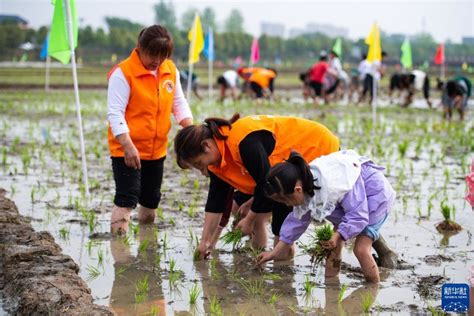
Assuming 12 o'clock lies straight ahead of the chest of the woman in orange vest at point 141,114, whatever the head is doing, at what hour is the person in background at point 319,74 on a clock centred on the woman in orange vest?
The person in background is roughly at 8 o'clock from the woman in orange vest.

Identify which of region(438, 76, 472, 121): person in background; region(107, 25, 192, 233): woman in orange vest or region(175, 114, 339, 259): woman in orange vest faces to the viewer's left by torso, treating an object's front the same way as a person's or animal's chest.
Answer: region(175, 114, 339, 259): woman in orange vest

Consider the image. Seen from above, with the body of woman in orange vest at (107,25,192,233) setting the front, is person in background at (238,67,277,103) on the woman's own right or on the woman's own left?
on the woman's own left

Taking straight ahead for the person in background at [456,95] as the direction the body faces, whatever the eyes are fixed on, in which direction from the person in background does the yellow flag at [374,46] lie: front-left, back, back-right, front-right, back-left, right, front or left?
front-right

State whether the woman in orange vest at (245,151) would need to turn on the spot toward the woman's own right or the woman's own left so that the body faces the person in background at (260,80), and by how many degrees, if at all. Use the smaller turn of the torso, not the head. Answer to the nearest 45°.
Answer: approximately 90° to the woman's own right

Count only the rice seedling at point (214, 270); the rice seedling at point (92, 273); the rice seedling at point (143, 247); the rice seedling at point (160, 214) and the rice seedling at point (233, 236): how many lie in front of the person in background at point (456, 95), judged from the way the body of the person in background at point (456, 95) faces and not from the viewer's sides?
5

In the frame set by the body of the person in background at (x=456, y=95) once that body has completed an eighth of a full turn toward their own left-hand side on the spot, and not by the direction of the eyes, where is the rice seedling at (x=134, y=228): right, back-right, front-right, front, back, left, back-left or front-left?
front-right

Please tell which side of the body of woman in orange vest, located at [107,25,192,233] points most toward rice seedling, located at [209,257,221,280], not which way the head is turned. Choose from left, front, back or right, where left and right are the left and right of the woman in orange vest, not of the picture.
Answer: front

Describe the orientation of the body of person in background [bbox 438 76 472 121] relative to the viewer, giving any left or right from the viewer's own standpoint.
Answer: facing the viewer

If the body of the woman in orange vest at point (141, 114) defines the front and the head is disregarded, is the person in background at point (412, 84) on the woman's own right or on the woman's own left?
on the woman's own left

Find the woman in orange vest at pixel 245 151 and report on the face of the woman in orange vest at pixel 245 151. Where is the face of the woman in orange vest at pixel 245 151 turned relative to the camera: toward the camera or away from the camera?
toward the camera

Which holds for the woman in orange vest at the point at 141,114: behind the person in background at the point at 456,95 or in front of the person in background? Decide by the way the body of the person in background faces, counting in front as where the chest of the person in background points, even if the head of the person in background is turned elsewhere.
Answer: in front

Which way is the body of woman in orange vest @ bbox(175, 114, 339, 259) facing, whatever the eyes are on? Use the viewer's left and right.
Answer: facing to the left of the viewer

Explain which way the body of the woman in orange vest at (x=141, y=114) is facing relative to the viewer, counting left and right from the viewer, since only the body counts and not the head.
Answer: facing the viewer and to the right of the viewer

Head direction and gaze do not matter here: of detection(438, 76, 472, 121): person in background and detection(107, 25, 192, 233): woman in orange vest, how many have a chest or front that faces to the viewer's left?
0

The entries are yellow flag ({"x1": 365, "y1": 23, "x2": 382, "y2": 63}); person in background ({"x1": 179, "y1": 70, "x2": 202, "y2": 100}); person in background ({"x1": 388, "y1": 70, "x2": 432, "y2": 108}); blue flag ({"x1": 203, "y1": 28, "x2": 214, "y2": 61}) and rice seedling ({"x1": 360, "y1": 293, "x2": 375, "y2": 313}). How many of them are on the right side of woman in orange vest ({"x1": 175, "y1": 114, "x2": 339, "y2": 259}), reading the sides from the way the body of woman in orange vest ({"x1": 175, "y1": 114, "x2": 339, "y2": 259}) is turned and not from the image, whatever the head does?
4
